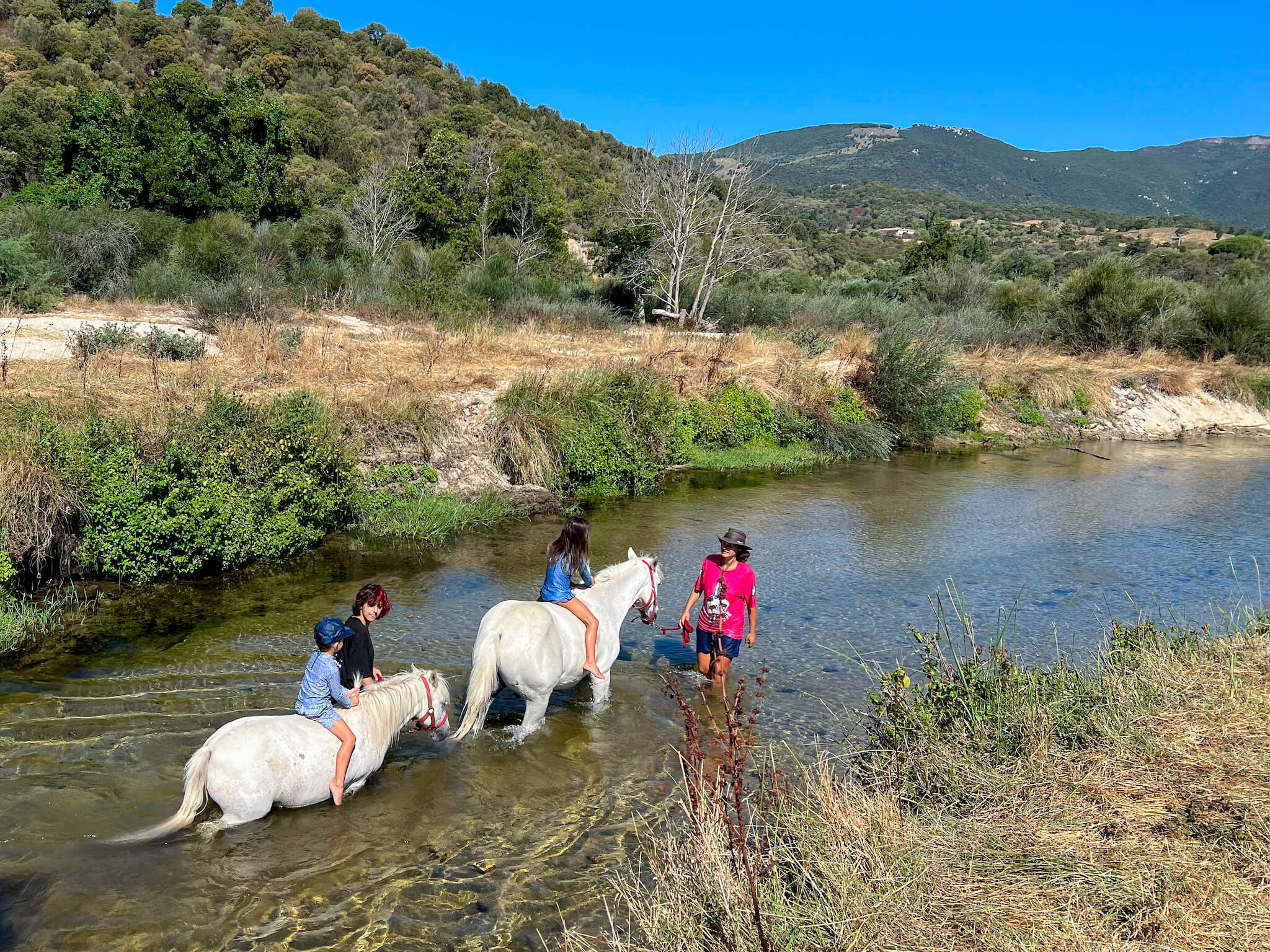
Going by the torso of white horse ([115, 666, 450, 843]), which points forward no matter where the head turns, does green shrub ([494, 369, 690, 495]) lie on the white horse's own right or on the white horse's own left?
on the white horse's own left

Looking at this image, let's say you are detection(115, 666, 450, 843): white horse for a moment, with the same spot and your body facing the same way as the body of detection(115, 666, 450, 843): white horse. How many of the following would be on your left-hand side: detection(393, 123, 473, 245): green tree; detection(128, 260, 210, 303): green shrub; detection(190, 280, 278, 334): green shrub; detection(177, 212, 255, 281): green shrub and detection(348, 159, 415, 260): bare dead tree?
5

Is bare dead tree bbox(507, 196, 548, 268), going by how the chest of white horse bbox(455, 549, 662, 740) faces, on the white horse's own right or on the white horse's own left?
on the white horse's own left

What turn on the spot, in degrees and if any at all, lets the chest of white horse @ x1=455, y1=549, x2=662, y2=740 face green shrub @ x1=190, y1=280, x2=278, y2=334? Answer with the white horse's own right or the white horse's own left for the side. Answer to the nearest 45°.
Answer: approximately 90° to the white horse's own left

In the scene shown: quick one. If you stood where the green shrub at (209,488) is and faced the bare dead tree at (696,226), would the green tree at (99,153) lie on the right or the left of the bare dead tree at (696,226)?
left

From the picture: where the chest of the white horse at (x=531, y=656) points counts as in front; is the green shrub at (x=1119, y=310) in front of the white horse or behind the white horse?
in front

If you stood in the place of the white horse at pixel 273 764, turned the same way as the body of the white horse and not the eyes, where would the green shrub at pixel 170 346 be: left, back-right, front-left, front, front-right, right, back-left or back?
left

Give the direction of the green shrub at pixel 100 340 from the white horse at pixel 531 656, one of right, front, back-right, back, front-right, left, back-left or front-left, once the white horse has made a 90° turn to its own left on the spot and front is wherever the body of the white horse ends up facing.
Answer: front

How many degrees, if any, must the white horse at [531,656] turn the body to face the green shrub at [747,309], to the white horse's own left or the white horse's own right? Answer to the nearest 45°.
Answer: approximately 45° to the white horse's own left

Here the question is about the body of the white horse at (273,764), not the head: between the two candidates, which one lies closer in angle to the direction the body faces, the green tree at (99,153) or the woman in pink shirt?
the woman in pink shirt

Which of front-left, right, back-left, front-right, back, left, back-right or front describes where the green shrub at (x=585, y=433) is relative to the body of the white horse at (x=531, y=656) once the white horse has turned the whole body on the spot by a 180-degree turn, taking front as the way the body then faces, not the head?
back-right

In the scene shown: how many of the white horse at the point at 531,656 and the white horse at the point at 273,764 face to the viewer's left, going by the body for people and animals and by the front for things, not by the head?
0

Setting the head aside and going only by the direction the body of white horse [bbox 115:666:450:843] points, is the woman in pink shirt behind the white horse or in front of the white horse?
in front

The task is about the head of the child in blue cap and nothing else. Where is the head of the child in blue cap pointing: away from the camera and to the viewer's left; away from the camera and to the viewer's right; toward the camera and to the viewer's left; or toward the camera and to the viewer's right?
away from the camera and to the viewer's right

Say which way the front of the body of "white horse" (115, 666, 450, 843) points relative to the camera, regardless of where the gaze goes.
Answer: to the viewer's right

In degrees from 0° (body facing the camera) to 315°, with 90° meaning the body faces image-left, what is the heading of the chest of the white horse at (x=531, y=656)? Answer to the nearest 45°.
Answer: approximately 225°

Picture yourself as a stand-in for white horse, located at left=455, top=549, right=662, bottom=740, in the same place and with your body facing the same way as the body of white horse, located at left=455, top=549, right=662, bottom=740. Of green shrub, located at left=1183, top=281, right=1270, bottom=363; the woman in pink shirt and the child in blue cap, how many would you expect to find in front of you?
2
